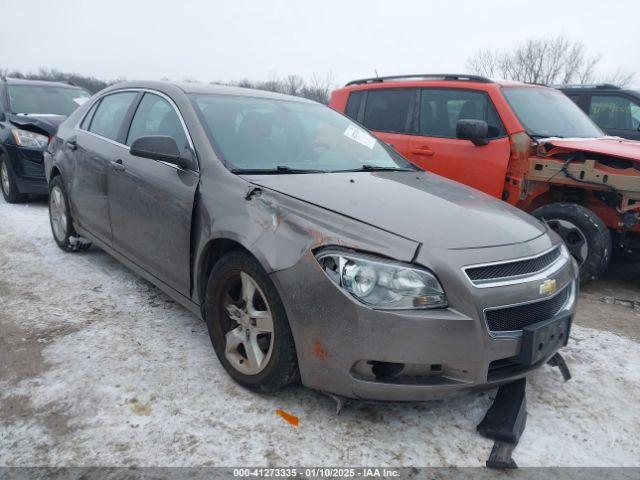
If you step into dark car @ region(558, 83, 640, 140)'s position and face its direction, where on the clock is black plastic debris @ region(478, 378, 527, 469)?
The black plastic debris is roughly at 3 o'clock from the dark car.

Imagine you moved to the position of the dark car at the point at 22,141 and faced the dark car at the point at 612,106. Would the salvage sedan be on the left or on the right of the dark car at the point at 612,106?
right

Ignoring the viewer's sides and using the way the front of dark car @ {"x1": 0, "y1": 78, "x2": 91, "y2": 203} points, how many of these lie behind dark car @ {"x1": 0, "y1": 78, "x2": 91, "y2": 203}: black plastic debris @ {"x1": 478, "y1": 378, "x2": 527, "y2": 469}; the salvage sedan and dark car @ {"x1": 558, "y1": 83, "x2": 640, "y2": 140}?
0

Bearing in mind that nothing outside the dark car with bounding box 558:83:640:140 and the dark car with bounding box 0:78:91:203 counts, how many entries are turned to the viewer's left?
0

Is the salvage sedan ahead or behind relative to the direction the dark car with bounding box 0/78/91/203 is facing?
ahead

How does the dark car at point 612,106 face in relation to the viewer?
to the viewer's right

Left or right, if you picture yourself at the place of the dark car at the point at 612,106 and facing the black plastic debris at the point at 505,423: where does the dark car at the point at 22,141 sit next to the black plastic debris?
right

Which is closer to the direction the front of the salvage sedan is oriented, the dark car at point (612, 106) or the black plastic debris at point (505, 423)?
the black plastic debris

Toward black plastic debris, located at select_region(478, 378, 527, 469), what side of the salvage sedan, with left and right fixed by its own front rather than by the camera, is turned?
front

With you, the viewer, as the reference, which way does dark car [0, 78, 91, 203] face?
facing the viewer and to the right of the viewer

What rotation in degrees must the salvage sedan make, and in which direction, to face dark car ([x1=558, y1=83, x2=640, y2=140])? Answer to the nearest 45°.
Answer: approximately 90° to its left

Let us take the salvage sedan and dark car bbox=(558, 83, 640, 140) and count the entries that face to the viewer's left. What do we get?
0

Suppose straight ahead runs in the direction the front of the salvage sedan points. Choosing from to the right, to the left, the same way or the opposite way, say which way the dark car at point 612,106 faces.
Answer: the same way

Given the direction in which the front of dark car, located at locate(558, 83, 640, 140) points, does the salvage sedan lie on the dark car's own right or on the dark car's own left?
on the dark car's own right

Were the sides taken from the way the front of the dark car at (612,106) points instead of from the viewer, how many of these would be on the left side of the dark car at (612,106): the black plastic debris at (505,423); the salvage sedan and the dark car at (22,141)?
0
